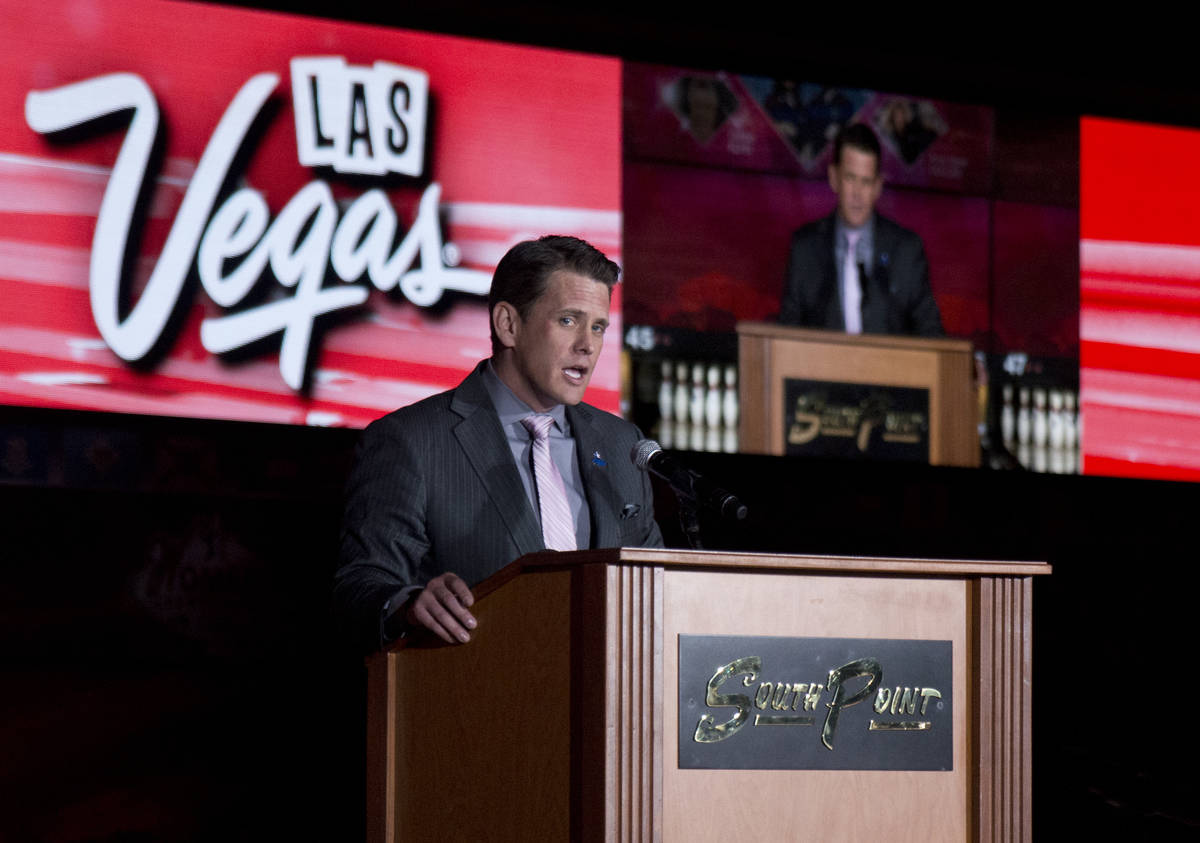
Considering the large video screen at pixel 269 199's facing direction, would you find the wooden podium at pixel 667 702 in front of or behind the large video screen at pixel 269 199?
in front

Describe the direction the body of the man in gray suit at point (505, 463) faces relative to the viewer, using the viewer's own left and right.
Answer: facing the viewer and to the right of the viewer

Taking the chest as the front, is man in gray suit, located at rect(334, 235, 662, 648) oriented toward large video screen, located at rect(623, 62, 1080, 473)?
no

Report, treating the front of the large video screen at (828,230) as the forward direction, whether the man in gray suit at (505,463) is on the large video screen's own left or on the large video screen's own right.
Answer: on the large video screen's own right

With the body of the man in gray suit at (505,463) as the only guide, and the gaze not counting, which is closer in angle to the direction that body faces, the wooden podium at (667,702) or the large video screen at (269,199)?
the wooden podium

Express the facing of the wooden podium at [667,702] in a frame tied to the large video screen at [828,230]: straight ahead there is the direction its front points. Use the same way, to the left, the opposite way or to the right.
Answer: the same way

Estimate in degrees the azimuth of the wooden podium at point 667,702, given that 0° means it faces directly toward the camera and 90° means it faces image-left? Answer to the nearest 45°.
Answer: approximately 315°

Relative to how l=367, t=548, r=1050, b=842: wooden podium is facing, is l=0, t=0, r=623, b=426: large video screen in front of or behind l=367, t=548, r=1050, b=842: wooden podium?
behind

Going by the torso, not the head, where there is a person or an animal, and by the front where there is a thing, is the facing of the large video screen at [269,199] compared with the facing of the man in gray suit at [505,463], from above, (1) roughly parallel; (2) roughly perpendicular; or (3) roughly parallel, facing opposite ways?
roughly parallel

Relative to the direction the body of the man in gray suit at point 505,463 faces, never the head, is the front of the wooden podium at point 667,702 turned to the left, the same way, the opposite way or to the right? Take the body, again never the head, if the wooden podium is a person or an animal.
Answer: the same way

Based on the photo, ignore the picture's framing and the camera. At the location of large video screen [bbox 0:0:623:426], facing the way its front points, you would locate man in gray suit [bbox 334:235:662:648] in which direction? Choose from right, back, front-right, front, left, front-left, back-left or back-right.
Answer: front-right

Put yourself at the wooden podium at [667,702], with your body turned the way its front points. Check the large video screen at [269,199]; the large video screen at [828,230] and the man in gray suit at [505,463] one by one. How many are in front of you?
0

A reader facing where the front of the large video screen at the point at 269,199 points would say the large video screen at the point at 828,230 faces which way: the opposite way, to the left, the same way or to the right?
the same way

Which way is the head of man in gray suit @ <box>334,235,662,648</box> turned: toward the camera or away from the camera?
toward the camera
